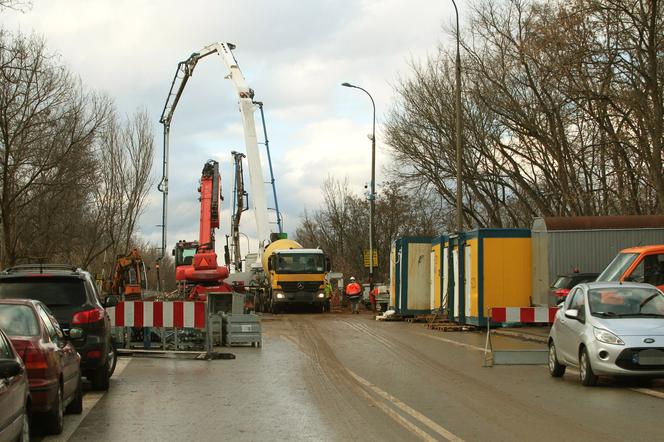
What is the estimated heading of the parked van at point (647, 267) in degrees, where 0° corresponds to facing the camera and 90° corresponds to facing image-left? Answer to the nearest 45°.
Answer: approximately 45°

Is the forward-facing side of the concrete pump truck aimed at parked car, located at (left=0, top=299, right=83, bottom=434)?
yes

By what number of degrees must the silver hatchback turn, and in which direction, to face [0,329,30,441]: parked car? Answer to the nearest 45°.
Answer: approximately 90° to its right

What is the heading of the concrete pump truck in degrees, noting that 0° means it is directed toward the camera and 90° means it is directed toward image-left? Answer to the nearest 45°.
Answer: approximately 0°

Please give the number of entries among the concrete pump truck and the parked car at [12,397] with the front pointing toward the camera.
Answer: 1

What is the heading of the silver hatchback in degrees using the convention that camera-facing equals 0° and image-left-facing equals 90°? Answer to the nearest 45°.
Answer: approximately 315°

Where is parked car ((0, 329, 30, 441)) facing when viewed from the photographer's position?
facing away from the viewer and to the right of the viewer

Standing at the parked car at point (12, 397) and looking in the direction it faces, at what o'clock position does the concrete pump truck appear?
The concrete pump truck is roughly at 11 o'clock from the parked car.

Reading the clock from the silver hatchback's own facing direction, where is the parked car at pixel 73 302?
The parked car is roughly at 4 o'clock from the silver hatchback.

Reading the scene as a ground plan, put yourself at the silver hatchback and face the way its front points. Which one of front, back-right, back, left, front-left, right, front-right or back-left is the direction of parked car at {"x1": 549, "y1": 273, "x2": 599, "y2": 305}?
back-left

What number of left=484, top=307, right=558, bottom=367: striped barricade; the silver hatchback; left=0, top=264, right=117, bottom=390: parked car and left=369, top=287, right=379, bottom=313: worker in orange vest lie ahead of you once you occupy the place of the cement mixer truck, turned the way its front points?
3

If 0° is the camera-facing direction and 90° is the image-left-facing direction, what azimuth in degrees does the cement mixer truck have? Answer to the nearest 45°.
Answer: approximately 0°
